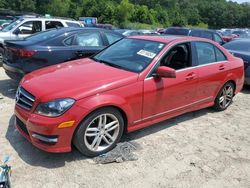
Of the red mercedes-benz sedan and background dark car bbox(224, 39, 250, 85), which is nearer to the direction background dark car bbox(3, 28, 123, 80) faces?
the background dark car

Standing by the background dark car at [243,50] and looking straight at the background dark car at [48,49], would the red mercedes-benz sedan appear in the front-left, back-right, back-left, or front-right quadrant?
front-left

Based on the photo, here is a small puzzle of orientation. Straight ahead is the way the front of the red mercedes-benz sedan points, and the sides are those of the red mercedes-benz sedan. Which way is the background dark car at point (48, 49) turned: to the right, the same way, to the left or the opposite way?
the opposite way

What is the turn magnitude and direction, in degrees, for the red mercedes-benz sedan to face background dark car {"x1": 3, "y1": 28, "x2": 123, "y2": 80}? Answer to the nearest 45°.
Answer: approximately 90° to its right

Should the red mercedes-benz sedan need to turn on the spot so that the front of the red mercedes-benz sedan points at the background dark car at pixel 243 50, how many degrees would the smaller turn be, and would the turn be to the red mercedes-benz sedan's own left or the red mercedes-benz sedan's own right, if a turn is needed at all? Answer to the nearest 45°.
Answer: approximately 180°

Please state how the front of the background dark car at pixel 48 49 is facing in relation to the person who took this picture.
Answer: facing away from the viewer and to the right of the viewer

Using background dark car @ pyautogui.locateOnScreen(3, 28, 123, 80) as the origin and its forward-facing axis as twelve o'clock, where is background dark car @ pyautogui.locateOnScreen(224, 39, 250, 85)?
background dark car @ pyautogui.locateOnScreen(224, 39, 250, 85) is roughly at 1 o'clock from background dark car @ pyautogui.locateOnScreen(3, 28, 123, 80).

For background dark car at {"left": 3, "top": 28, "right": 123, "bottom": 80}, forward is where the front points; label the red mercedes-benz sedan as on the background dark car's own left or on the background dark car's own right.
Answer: on the background dark car's own right

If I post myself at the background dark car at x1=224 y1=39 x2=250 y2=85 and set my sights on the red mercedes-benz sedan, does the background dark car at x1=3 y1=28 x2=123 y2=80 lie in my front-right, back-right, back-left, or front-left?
front-right
